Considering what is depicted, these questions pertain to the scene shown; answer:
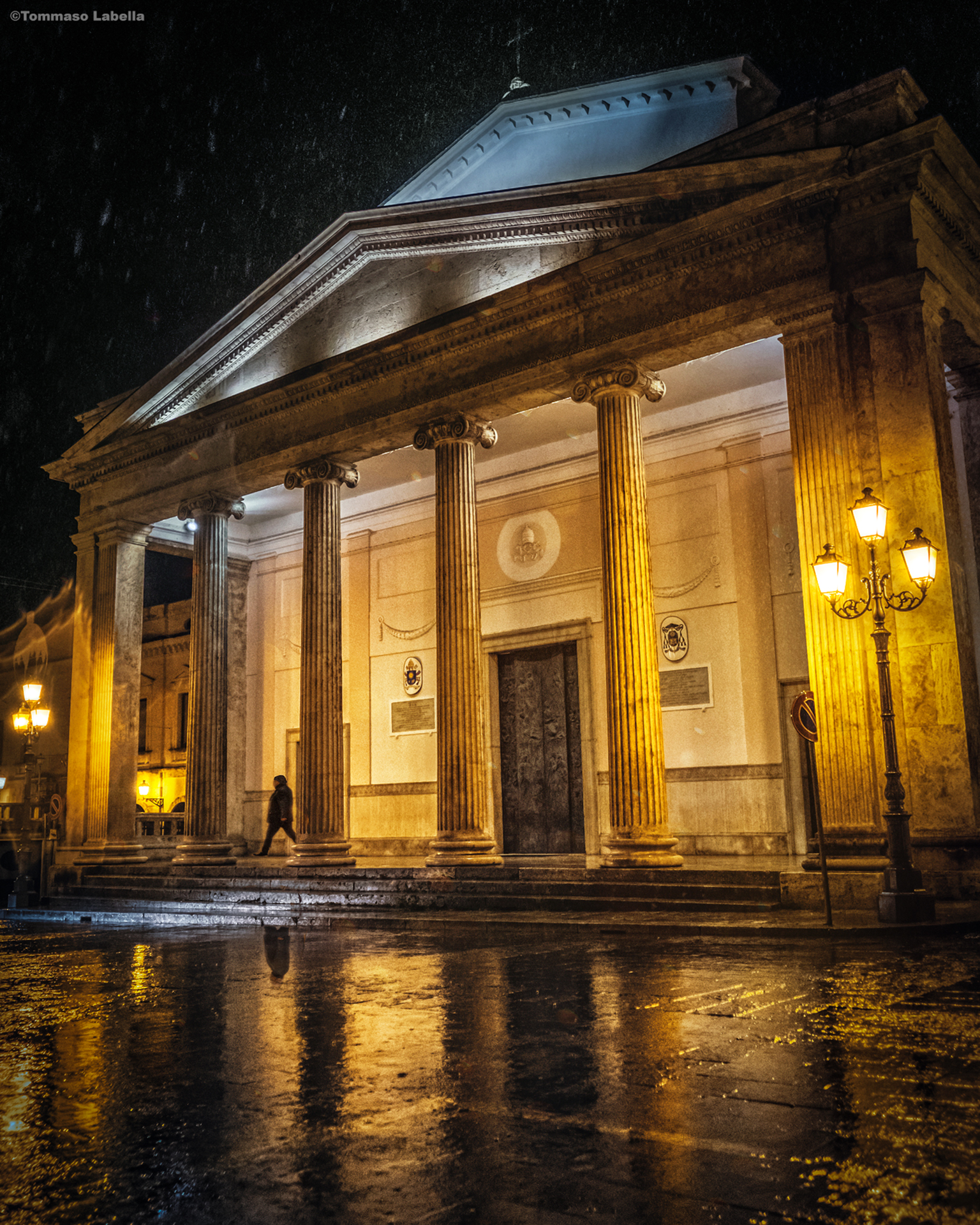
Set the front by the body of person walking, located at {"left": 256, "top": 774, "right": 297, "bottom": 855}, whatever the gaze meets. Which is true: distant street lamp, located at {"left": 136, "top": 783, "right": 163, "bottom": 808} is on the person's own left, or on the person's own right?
on the person's own right

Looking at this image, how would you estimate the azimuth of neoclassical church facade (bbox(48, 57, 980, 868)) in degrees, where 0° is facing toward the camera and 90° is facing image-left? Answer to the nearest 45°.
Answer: approximately 45°

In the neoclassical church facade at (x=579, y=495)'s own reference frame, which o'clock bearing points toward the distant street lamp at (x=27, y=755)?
The distant street lamp is roughly at 2 o'clock from the neoclassical church facade.

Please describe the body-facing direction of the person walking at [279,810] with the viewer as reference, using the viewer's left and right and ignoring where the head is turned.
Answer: facing to the left of the viewer

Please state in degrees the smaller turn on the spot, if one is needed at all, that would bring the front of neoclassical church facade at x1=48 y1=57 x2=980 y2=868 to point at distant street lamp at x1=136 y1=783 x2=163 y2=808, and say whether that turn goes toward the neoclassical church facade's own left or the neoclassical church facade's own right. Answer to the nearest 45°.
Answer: approximately 90° to the neoclassical church facade's own right

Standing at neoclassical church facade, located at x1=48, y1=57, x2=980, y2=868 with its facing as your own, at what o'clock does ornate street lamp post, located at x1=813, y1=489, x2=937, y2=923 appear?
The ornate street lamp post is roughly at 10 o'clock from the neoclassical church facade.
